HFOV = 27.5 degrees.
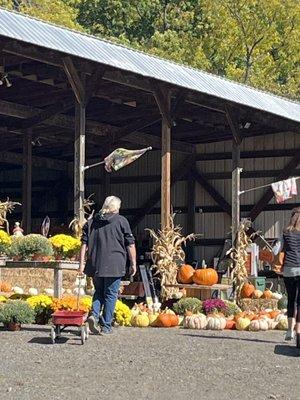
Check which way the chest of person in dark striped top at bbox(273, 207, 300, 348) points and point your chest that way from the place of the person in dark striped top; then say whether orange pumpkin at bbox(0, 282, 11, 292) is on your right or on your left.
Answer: on your left

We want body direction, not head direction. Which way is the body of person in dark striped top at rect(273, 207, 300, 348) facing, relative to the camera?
away from the camera

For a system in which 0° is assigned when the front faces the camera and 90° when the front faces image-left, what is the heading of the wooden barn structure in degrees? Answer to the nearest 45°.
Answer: approximately 315°

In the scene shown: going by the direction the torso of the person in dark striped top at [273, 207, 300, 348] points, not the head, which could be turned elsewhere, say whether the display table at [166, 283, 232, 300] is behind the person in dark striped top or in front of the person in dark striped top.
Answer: in front

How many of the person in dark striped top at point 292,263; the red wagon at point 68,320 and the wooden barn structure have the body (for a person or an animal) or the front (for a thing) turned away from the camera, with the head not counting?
2

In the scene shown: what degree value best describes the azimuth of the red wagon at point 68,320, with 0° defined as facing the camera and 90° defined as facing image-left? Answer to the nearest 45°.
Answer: approximately 180°

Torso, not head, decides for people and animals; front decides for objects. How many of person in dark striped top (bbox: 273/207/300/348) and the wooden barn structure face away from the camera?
1
